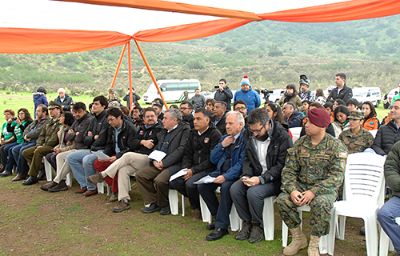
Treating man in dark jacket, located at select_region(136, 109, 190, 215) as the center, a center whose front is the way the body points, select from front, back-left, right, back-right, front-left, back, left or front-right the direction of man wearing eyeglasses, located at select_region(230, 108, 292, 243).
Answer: left

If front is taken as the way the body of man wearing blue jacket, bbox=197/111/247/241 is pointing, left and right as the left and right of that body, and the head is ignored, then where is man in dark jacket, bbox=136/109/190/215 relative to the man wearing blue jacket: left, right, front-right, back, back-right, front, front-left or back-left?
right

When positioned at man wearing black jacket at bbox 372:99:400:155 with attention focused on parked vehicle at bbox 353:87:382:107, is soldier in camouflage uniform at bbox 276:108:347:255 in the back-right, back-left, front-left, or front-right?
back-left

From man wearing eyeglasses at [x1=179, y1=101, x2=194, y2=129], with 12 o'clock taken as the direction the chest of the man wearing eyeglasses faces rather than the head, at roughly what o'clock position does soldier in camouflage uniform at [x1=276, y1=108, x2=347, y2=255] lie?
The soldier in camouflage uniform is roughly at 10 o'clock from the man wearing eyeglasses.

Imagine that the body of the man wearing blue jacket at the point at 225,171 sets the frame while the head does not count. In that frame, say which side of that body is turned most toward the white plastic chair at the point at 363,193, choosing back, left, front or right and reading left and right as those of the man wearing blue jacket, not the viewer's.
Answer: left

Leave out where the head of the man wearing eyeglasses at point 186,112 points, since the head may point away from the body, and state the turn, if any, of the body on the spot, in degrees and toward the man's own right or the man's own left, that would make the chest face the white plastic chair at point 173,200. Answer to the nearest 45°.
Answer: approximately 45° to the man's own left

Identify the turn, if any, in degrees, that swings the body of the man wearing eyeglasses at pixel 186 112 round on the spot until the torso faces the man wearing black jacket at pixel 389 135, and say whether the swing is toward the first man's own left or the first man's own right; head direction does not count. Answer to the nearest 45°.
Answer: approximately 90° to the first man's own left

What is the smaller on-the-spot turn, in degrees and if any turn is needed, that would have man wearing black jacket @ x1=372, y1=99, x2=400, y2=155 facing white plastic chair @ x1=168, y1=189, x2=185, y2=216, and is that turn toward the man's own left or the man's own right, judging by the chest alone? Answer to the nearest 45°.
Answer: approximately 45° to the man's own right

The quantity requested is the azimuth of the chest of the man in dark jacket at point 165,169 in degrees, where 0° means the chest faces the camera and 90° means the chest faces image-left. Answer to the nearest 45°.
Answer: approximately 45°
